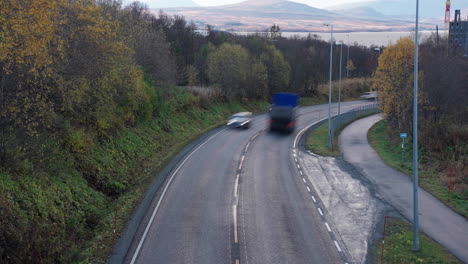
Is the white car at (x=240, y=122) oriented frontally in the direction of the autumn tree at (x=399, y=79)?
no

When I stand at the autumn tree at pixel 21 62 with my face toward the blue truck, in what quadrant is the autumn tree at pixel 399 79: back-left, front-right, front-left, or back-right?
front-right
